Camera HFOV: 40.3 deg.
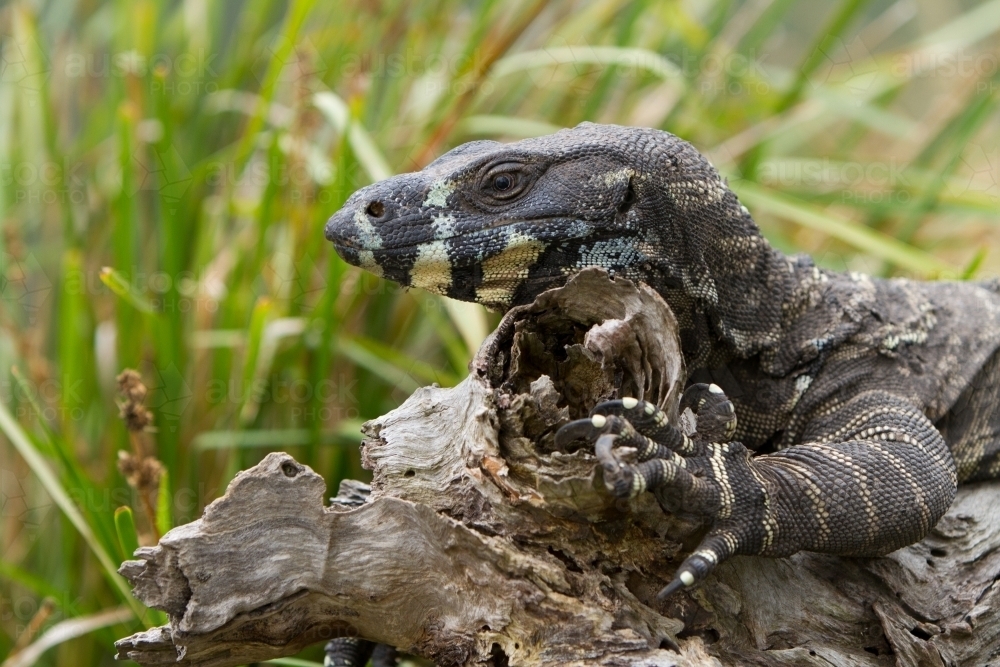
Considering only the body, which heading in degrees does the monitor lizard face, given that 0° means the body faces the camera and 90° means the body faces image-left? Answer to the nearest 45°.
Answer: approximately 90°
